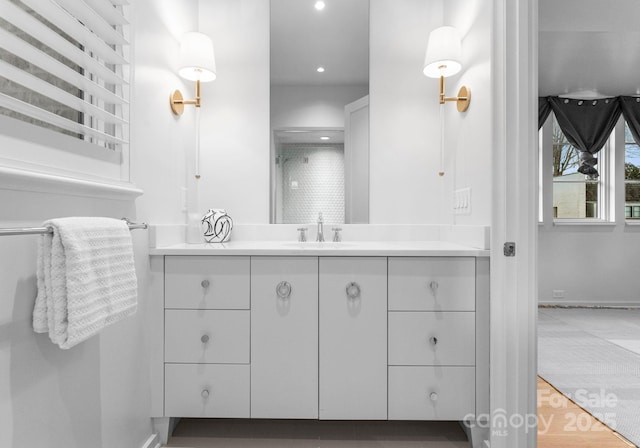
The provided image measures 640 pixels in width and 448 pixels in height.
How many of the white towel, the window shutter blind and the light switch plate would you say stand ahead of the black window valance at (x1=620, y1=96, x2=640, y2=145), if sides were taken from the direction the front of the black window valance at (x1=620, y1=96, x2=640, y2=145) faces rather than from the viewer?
3

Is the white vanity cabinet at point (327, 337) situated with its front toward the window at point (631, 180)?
no

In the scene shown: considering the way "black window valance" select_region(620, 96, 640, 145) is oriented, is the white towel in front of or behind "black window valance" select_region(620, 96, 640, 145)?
in front

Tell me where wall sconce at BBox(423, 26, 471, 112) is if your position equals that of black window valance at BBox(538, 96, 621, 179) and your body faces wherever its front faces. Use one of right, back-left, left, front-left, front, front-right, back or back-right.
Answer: front

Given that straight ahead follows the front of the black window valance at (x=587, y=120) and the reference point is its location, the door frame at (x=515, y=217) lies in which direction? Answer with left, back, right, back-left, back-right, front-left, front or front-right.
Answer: front

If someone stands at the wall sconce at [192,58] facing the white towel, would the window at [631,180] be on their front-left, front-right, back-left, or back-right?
back-left

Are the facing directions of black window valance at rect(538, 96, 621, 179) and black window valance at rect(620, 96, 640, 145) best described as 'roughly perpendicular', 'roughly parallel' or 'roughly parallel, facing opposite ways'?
roughly parallel

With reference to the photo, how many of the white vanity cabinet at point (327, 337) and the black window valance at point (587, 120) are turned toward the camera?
2

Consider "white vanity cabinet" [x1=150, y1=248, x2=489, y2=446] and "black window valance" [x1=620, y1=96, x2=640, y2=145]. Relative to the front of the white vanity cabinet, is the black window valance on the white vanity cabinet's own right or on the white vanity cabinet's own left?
on the white vanity cabinet's own left

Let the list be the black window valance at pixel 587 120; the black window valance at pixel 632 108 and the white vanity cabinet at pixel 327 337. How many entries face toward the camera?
3

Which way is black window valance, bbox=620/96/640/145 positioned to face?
toward the camera
